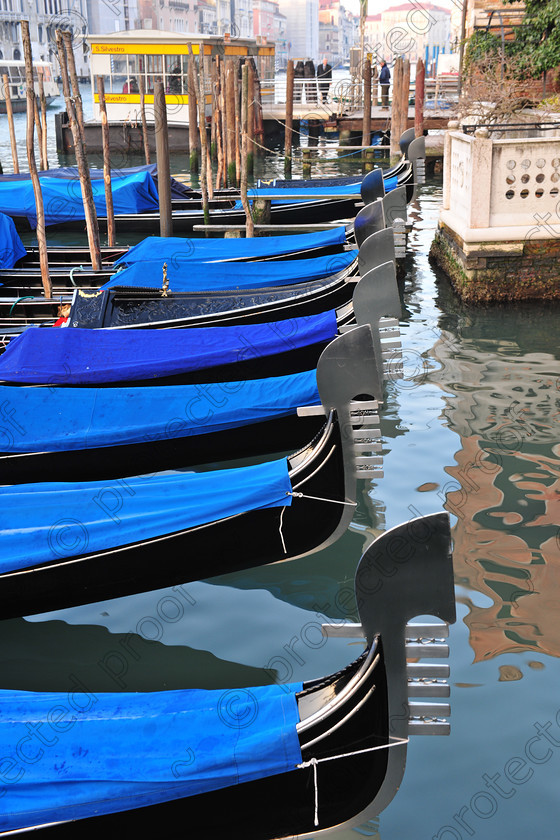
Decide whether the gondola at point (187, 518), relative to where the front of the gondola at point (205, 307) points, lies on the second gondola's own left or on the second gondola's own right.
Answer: on the second gondola's own right

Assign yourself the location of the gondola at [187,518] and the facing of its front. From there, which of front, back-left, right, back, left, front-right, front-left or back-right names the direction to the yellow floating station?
left

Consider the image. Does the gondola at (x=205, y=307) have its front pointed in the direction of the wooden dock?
no

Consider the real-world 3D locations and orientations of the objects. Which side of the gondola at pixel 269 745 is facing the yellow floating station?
left

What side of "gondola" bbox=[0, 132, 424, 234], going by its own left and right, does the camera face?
right

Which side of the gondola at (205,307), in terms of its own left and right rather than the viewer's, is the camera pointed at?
right

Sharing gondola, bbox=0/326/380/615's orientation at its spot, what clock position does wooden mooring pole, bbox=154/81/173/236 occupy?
The wooden mooring pole is roughly at 9 o'clock from the gondola.

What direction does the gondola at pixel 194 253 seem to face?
to the viewer's right

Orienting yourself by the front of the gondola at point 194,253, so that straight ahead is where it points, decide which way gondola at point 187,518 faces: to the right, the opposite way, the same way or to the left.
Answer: the same way

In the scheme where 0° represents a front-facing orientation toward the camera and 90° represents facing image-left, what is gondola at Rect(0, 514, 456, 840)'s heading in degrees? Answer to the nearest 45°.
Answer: approximately 270°

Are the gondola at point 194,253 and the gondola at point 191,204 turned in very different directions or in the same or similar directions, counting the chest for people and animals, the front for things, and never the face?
same or similar directions

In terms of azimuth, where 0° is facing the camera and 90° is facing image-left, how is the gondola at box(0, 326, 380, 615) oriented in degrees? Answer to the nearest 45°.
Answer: approximately 270°

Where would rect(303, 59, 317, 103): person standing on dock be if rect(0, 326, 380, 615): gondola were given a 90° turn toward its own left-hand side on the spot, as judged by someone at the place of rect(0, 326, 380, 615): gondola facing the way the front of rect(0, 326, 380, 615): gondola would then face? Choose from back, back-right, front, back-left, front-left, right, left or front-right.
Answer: front

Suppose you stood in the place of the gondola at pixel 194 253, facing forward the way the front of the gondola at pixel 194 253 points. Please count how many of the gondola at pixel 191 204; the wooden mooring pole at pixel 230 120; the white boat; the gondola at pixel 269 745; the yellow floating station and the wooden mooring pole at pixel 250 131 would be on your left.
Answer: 5

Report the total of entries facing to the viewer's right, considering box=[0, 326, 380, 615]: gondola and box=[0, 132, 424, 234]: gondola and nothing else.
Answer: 2

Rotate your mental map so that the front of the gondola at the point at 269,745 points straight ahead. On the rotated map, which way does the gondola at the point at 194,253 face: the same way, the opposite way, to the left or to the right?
the same way

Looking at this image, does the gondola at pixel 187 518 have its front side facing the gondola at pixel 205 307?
no
